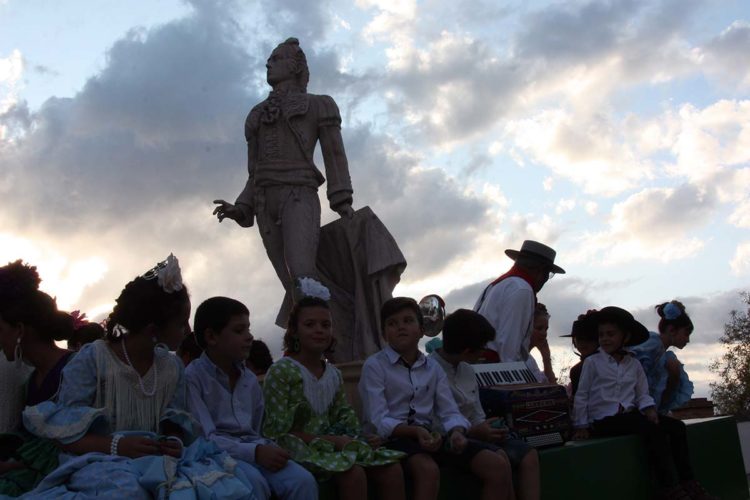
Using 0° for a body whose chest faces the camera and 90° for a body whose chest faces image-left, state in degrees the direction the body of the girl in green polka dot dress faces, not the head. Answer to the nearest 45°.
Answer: approximately 315°

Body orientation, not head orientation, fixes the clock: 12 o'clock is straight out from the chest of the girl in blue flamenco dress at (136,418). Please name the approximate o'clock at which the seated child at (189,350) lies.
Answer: The seated child is roughly at 8 o'clock from the girl in blue flamenco dress.

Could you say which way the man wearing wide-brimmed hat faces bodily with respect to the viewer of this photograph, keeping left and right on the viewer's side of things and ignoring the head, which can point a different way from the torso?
facing to the right of the viewer

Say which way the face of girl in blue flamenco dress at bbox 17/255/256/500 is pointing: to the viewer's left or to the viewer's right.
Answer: to the viewer's right

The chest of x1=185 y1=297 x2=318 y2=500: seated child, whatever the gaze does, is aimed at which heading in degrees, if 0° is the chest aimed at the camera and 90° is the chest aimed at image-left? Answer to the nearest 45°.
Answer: approximately 315°

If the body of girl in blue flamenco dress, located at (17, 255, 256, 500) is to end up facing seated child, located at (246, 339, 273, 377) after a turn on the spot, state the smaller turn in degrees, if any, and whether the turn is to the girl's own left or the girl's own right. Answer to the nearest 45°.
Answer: approximately 135° to the girl's own left

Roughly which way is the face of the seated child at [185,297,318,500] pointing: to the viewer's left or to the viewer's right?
to the viewer's right

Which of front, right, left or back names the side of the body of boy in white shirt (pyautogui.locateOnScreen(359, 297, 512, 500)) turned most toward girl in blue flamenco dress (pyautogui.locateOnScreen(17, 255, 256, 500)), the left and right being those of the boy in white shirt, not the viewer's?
right

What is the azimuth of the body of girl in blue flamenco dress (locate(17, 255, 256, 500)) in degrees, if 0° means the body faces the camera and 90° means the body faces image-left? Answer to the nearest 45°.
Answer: approximately 315°

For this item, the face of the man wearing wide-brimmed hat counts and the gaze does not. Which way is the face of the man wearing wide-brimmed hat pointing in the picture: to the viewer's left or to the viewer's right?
to the viewer's right

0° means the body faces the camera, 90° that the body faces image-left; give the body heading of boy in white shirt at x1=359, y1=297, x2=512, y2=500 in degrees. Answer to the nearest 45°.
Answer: approximately 315°

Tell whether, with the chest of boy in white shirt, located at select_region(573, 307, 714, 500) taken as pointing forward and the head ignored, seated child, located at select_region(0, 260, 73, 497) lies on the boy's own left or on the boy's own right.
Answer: on the boy's own right
